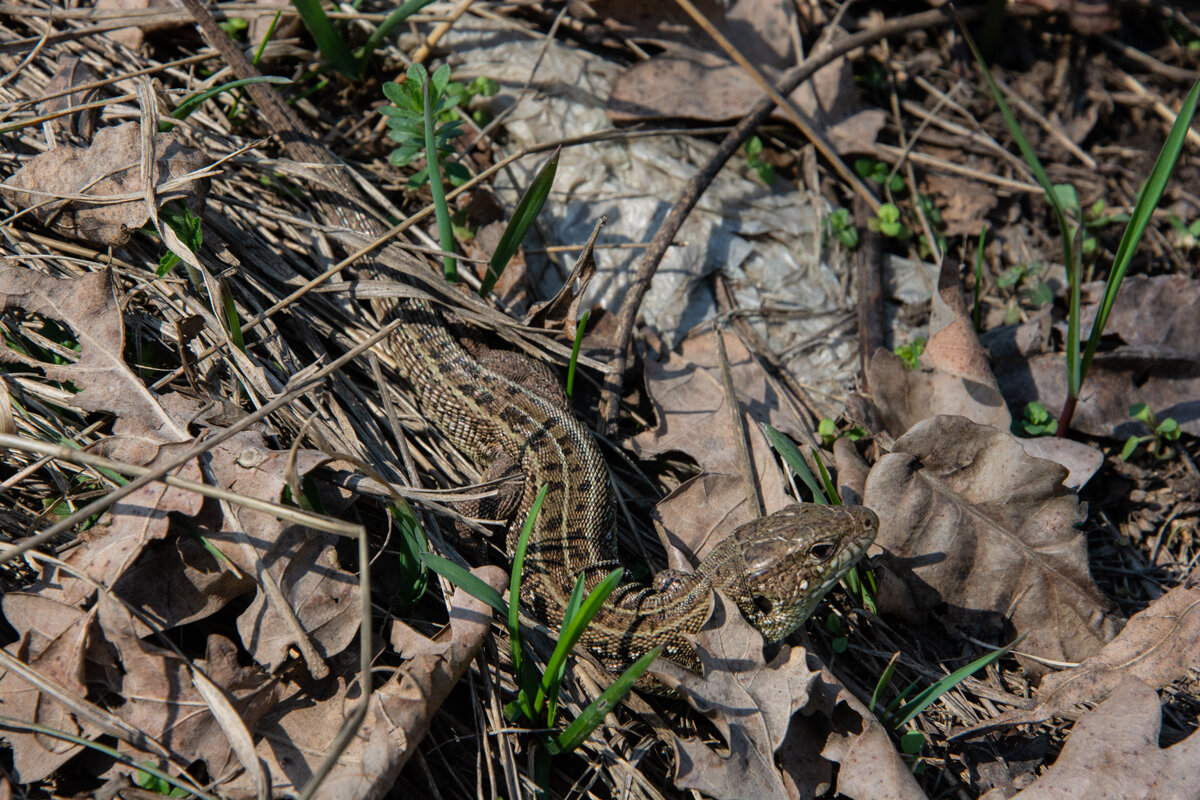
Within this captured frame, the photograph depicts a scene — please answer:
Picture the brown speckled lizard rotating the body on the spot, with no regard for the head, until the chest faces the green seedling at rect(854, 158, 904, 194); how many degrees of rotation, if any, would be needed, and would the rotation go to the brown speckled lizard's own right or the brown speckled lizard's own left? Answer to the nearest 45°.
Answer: approximately 90° to the brown speckled lizard's own left

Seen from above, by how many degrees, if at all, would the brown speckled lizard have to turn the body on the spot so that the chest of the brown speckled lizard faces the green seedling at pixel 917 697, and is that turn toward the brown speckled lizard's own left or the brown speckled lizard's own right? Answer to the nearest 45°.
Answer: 0° — it already faces it

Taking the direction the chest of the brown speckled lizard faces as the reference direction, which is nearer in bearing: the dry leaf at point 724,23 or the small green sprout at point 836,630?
the small green sprout

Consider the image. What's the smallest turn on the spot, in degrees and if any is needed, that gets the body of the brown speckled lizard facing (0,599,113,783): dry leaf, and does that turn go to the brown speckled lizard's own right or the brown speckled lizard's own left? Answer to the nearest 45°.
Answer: approximately 90° to the brown speckled lizard's own right

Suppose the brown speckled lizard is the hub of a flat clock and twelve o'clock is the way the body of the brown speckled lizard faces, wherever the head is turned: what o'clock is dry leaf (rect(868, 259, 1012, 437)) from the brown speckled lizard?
The dry leaf is roughly at 10 o'clock from the brown speckled lizard.

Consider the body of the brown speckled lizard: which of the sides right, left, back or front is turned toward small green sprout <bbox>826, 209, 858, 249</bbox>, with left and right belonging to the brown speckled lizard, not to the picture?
left

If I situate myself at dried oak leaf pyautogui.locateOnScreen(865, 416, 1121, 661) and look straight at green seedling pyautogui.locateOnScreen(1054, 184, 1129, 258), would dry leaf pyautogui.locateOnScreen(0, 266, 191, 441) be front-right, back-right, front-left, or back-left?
back-left

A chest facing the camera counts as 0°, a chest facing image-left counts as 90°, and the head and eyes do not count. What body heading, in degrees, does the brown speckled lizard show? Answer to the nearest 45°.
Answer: approximately 315°

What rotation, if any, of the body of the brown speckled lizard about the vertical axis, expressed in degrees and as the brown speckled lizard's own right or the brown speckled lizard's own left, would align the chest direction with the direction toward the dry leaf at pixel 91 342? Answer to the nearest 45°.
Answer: approximately 135° to the brown speckled lizard's own right

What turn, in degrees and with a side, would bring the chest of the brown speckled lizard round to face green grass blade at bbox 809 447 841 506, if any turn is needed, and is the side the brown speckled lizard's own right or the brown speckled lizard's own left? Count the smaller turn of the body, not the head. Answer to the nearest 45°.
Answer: approximately 45° to the brown speckled lizard's own left
